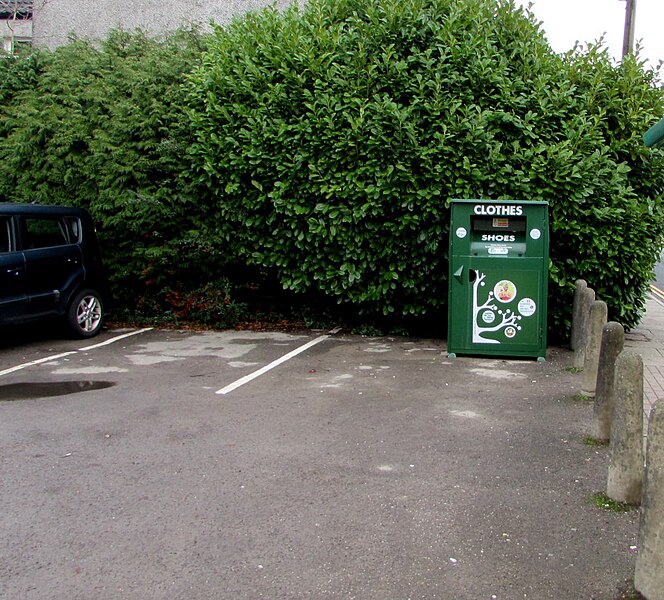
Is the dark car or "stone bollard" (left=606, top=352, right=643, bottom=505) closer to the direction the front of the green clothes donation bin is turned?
the stone bollard

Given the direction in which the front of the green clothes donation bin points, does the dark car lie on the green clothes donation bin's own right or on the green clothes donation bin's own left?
on the green clothes donation bin's own right

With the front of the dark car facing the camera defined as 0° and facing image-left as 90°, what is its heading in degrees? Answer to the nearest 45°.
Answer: approximately 45°

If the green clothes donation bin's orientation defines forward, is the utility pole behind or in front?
behind

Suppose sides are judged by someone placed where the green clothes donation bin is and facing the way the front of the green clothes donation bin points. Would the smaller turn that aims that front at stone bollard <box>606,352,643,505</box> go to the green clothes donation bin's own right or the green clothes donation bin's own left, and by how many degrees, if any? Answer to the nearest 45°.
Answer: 0° — it already faces it

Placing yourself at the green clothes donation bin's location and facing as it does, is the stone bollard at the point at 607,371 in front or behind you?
in front

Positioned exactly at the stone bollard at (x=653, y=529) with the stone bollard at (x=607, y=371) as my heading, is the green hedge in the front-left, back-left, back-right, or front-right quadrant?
front-left

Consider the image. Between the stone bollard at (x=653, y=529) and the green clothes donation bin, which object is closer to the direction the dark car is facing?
the stone bollard

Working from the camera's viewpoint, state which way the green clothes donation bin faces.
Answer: facing the viewer
